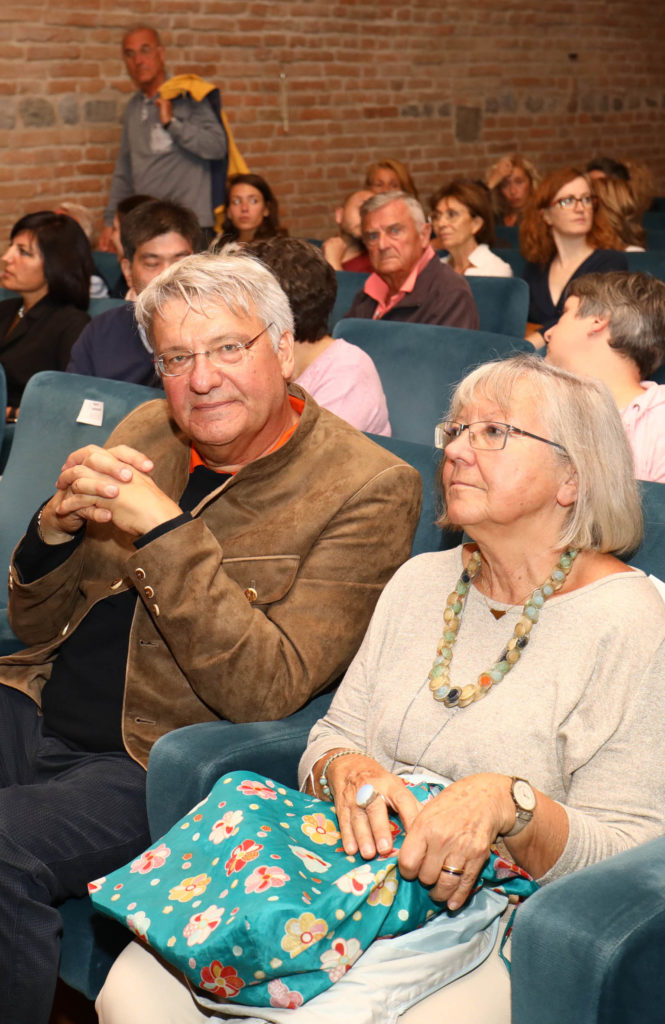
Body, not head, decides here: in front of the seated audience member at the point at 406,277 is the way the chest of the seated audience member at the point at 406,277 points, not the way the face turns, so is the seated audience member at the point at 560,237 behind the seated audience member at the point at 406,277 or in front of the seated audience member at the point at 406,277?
behind

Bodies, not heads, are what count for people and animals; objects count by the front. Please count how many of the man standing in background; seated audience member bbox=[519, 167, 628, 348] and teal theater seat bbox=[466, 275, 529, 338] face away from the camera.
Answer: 0

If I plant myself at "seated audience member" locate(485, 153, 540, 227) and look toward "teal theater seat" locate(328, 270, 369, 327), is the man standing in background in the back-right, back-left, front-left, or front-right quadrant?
front-right

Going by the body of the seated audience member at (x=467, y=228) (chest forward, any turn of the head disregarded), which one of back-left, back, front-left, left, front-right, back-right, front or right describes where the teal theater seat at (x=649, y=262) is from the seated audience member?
left

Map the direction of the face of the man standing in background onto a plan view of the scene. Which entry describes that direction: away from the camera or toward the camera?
toward the camera

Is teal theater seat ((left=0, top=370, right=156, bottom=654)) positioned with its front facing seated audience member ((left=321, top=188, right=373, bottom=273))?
no

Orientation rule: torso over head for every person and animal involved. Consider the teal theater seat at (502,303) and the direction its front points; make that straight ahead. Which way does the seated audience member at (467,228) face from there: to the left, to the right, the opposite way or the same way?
the same way

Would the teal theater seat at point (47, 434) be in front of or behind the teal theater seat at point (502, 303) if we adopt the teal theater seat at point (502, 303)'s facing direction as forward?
in front

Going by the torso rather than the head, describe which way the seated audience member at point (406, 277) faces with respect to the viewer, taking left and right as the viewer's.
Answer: facing the viewer and to the left of the viewer

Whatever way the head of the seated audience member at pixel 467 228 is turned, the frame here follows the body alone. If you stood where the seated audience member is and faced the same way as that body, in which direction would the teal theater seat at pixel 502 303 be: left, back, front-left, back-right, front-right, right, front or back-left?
front-left

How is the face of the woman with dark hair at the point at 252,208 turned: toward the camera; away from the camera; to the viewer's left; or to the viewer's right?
toward the camera

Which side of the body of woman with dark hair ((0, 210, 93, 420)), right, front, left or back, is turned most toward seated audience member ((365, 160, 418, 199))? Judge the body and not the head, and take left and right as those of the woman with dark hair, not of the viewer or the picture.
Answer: back

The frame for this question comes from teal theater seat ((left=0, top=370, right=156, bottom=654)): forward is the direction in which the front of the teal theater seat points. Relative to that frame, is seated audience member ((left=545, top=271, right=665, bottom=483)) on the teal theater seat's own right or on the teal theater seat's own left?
on the teal theater seat's own left

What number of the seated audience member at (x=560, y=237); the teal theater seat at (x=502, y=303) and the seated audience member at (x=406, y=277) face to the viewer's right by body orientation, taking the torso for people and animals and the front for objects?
0

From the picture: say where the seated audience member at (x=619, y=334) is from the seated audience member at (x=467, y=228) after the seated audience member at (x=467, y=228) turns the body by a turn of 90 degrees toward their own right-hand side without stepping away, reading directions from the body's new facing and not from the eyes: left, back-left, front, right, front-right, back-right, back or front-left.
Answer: back-left

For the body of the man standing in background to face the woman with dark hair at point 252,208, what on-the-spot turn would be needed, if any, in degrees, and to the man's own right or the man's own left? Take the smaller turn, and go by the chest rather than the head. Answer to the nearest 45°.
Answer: approximately 90° to the man's own left

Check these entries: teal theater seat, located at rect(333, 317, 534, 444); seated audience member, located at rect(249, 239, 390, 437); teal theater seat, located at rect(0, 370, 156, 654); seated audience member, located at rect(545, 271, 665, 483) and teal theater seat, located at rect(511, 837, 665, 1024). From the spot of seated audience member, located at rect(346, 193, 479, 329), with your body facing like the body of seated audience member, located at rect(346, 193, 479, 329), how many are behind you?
0

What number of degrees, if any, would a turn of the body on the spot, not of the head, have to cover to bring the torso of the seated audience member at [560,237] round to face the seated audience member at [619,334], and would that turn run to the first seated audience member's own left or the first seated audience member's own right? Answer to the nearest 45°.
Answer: approximately 45° to the first seated audience member's own left
